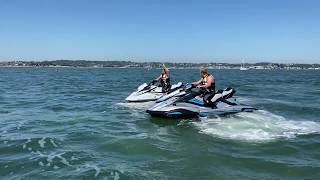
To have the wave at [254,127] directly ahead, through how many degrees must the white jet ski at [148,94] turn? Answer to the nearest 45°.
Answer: approximately 90° to its left

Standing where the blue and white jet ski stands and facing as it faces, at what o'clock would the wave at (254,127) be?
The wave is roughly at 7 o'clock from the blue and white jet ski.

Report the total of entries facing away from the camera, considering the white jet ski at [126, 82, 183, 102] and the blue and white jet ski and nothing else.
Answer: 0

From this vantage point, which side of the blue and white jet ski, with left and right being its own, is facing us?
left

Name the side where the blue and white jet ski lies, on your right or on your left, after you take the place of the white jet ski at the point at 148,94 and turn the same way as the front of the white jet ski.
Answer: on your left
